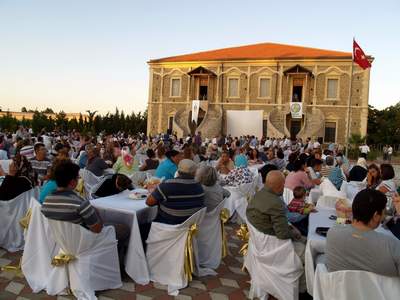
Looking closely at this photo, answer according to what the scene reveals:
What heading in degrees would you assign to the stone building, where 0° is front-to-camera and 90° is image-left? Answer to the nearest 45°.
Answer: approximately 0°

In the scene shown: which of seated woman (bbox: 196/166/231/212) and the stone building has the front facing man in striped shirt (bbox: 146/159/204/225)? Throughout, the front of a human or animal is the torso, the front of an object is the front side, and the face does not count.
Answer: the stone building

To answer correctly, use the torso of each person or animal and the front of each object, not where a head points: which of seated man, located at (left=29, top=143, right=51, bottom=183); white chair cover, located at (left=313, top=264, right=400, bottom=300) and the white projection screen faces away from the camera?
the white chair cover

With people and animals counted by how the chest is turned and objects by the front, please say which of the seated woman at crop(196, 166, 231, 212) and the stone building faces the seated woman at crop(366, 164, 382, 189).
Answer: the stone building

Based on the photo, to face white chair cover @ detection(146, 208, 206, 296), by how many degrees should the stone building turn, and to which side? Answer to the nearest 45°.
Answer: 0° — it already faces it

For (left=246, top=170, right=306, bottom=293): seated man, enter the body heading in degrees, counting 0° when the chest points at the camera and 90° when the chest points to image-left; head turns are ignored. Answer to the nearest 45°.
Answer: approximately 225°

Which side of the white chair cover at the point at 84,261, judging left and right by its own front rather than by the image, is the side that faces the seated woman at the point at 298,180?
front

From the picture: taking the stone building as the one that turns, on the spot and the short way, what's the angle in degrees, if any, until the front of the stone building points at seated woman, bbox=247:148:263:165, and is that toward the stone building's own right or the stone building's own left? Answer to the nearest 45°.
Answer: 0° — it already faces them

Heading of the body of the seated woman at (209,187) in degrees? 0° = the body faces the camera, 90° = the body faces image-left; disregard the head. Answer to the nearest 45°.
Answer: approximately 135°

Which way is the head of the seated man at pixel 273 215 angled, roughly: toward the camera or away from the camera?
away from the camera

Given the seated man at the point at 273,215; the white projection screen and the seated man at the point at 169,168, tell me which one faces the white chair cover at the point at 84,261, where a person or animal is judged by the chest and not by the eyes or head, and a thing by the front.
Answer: the white projection screen

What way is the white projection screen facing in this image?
toward the camera

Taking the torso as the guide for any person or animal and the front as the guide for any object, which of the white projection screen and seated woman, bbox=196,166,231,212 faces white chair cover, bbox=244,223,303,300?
the white projection screen

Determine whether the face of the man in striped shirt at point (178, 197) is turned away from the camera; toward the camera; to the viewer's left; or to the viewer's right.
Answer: away from the camera

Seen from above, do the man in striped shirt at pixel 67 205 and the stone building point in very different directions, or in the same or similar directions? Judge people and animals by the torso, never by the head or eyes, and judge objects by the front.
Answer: very different directions

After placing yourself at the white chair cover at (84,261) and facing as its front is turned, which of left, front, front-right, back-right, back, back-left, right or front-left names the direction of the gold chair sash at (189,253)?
front-right
